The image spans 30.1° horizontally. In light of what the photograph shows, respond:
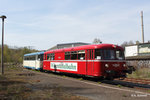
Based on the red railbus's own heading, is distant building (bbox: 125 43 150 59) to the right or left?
on its left

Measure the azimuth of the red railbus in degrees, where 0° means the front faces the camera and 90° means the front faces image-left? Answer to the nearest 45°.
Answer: approximately 315°
